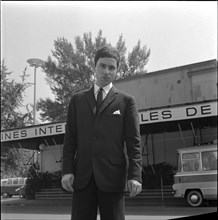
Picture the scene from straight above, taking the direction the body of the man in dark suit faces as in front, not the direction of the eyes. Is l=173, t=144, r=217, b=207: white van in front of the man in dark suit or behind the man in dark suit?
behind

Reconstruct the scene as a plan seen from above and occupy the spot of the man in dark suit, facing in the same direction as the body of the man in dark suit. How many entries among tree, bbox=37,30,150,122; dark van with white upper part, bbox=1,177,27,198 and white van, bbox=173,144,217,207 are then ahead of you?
0

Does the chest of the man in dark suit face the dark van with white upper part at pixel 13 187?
no

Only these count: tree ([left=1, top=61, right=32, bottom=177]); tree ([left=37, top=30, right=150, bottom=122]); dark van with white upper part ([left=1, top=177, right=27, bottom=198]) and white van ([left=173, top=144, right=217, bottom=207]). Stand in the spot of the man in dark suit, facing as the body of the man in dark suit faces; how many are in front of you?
0

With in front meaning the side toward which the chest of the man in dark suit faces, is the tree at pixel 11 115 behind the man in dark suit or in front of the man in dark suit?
behind

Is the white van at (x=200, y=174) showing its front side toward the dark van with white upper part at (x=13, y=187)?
yes

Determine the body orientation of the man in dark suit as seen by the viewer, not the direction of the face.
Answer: toward the camera

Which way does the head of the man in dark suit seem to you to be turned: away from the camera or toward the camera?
toward the camera

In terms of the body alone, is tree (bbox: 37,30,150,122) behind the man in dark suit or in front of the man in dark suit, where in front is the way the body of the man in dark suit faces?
behind
